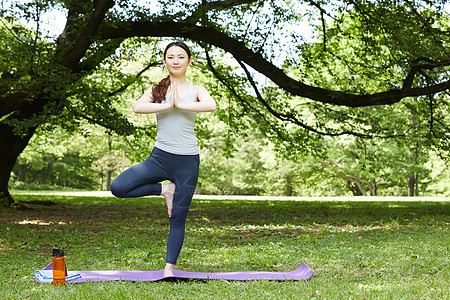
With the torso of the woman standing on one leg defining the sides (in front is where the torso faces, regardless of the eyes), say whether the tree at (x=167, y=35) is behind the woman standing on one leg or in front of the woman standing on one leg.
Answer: behind

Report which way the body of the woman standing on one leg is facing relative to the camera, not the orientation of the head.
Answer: toward the camera

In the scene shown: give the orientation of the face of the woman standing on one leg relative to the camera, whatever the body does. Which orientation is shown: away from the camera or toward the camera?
toward the camera
